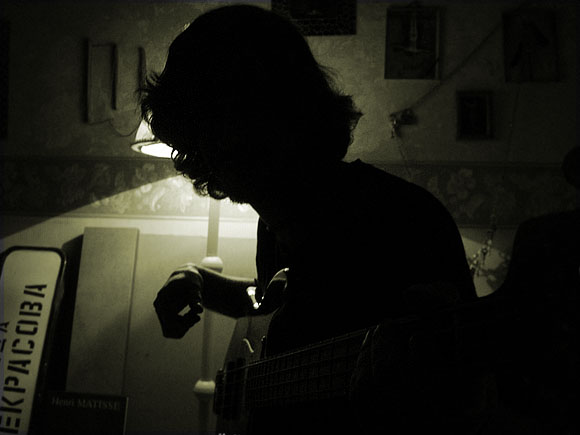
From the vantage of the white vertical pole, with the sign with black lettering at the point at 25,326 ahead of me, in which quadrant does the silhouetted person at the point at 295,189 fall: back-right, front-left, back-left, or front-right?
back-left

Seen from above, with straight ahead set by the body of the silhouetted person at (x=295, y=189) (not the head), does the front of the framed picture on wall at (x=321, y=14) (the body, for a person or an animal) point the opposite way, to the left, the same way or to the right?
to the left

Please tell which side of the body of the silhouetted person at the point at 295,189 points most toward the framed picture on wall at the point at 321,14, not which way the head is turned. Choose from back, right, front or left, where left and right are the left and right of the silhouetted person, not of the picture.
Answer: right

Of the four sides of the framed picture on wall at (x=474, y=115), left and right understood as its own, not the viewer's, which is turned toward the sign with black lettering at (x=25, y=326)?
right

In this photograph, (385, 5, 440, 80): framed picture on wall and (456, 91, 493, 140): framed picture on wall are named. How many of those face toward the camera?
2

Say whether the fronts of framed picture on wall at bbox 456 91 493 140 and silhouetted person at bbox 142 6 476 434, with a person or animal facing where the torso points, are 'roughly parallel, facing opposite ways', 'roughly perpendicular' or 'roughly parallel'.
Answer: roughly perpendicular

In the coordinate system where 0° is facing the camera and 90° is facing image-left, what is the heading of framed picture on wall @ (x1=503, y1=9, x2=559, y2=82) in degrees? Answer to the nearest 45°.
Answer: approximately 0°

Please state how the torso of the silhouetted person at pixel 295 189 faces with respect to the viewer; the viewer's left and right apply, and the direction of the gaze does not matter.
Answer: facing to the left of the viewer

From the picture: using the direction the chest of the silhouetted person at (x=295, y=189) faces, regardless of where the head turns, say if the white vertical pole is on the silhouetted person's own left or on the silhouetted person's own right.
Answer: on the silhouetted person's own right

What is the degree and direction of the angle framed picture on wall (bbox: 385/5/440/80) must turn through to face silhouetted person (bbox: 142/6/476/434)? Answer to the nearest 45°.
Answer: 0° — it already faces them
